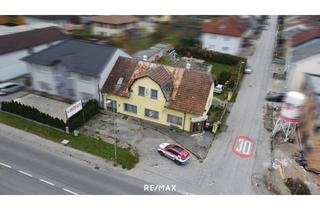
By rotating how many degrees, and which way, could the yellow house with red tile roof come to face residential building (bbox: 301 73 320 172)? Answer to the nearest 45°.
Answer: approximately 135° to its left

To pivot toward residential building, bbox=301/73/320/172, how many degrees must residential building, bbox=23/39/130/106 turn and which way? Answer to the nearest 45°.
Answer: approximately 90° to its left

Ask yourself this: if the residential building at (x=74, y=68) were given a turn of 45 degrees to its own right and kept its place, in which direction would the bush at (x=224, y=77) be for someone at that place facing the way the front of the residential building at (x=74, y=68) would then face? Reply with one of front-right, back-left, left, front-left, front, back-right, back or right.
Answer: back

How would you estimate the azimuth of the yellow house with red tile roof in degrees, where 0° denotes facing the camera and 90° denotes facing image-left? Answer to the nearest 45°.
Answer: approximately 45°

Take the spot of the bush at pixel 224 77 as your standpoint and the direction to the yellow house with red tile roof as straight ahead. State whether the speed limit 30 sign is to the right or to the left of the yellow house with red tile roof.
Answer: left

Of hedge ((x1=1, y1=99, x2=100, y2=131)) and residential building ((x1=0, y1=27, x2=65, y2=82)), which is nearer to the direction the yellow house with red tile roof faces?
the hedge

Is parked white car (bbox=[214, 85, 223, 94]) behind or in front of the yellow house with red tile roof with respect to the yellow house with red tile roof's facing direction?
behind

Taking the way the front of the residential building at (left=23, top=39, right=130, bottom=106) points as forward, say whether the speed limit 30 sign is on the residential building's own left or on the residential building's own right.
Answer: on the residential building's own left

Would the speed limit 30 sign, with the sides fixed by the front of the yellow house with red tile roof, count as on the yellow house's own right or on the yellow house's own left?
on the yellow house's own left

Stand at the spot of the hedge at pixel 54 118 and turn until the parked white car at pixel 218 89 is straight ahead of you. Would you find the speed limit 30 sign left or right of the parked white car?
right

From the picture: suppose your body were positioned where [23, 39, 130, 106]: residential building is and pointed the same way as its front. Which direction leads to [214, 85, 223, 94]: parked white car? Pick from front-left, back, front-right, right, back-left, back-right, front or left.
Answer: back-left
